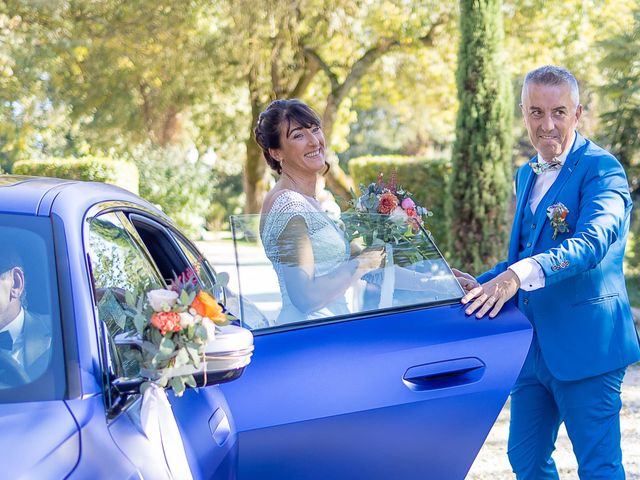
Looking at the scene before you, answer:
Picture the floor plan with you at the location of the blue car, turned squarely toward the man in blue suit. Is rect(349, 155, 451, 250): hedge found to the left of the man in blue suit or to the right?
left

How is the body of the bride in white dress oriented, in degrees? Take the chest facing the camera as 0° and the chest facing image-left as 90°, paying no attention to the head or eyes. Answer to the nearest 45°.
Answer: approximately 270°

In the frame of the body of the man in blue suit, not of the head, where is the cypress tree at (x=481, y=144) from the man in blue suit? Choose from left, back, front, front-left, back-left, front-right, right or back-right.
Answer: back-right

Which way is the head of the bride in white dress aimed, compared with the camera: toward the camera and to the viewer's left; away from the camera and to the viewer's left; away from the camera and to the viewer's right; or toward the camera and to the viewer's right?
toward the camera and to the viewer's right

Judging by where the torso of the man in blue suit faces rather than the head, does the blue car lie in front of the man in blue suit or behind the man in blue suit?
in front

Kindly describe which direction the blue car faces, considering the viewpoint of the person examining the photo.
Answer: facing the viewer and to the left of the viewer

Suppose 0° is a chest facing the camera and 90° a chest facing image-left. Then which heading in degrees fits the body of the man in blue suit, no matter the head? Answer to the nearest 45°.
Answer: approximately 45°

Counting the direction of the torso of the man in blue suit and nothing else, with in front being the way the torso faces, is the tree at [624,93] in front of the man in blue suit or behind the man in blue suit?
behind

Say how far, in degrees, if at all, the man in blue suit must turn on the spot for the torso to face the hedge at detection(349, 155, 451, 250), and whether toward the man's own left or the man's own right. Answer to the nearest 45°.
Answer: approximately 135° to the man's own right

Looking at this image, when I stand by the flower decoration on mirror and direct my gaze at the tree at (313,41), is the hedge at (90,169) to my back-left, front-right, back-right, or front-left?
front-left

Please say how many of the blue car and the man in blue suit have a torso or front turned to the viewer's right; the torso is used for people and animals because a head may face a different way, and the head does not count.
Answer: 0

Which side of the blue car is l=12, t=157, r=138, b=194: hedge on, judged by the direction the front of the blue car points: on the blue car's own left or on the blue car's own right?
on the blue car's own right
